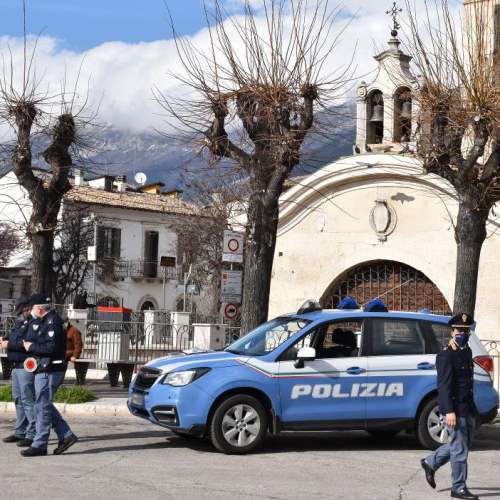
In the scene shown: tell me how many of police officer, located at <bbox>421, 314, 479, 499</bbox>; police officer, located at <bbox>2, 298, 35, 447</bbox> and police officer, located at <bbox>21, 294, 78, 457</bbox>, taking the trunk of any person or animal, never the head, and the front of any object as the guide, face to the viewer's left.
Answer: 2

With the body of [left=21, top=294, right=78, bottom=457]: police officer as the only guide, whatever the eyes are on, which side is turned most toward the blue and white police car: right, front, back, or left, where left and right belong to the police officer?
back

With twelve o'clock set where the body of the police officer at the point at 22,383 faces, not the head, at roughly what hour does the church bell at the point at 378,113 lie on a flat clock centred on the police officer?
The church bell is roughly at 4 o'clock from the police officer.

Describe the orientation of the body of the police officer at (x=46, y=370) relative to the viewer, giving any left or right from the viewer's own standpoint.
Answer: facing to the left of the viewer

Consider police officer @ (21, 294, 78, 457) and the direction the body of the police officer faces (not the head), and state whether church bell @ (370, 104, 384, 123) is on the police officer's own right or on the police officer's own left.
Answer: on the police officer's own right

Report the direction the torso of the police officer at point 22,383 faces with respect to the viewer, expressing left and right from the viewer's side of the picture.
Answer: facing to the left of the viewer

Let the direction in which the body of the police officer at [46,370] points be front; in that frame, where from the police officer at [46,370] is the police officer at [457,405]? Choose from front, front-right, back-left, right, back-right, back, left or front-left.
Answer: back-left
